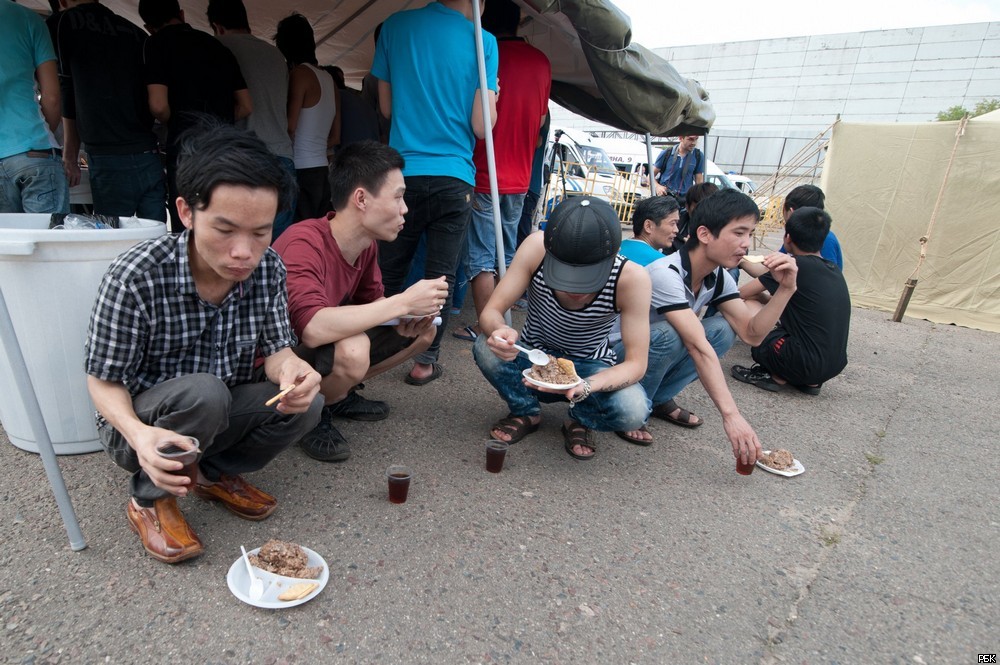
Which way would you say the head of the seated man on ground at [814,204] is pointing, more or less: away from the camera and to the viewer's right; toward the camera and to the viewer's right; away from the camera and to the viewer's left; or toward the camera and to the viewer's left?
away from the camera and to the viewer's left

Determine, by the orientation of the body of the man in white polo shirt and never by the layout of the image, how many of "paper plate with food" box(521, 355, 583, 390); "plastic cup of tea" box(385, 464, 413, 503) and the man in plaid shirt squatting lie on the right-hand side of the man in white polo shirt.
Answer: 3

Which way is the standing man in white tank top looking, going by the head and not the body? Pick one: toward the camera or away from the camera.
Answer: away from the camera

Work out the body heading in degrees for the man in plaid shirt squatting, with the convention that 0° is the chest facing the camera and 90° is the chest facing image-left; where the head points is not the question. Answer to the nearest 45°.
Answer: approximately 315°

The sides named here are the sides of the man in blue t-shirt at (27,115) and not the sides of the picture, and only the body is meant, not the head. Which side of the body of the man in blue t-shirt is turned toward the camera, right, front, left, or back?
back

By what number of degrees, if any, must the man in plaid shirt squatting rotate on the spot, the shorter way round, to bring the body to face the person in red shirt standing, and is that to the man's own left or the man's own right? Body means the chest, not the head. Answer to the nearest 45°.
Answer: approximately 90° to the man's own left

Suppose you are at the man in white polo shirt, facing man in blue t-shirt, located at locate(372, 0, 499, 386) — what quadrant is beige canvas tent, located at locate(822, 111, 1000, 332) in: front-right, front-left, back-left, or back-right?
back-right
